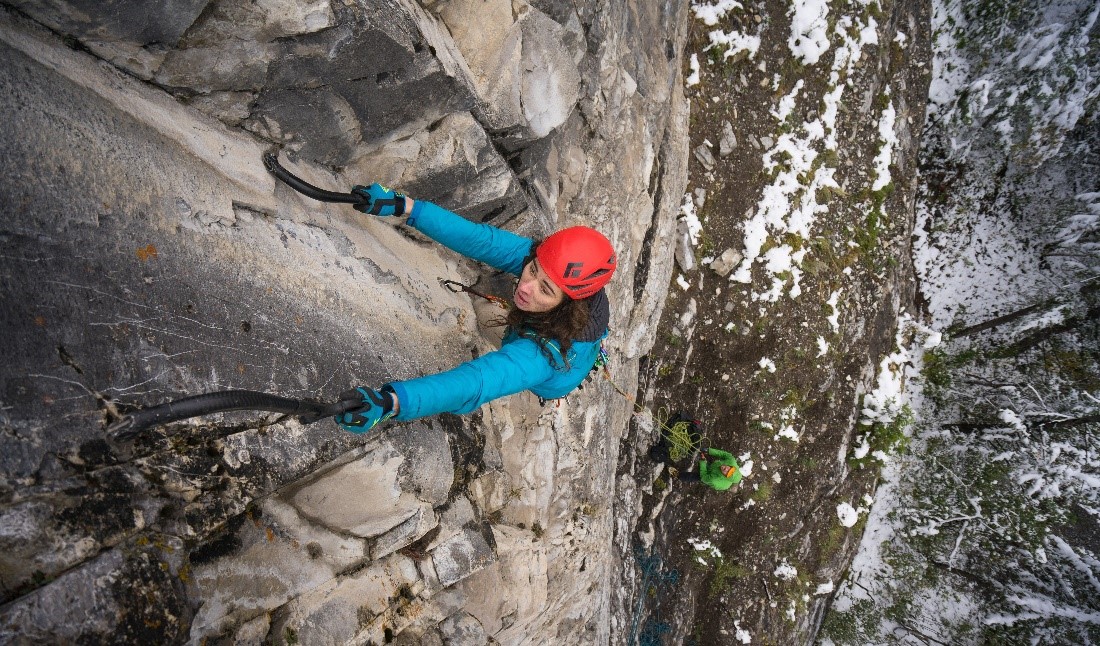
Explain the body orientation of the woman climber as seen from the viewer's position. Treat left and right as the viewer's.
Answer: facing to the left of the viewer
